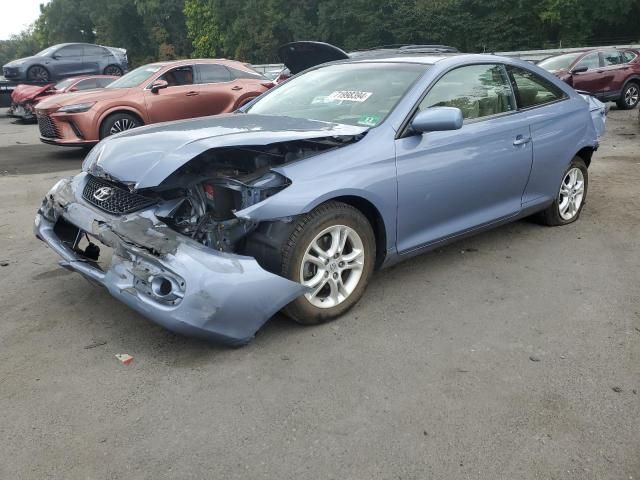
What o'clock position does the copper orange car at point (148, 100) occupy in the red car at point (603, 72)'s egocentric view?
the copper orange car at point (148, 100) is roughly at 12 o'clock from the red car at point (603, 72).

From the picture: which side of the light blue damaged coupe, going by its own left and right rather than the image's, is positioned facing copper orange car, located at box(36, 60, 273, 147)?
right

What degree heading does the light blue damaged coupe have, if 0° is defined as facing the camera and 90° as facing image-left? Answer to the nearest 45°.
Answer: approximately 45°

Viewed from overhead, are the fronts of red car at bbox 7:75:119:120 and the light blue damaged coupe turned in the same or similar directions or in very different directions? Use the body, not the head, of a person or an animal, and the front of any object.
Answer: same or similar directions

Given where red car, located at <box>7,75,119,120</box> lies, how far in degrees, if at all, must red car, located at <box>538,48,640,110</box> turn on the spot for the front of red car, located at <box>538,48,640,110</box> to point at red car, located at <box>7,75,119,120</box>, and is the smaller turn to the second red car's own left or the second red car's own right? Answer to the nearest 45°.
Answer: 0° — it already faces it

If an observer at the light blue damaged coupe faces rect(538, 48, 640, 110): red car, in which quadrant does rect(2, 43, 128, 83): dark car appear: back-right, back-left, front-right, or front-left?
front-left

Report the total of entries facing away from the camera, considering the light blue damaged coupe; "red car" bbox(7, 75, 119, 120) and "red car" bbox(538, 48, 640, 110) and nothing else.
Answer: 0

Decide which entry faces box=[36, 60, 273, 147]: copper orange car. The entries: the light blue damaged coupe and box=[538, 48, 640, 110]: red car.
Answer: box=[538, 48, 640, 110]: red car

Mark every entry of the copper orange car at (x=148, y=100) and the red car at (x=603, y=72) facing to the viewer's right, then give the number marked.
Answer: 0

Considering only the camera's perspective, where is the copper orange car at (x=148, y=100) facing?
facing the viewer and to the left of the viewer

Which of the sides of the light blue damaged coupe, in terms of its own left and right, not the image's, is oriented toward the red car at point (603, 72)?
back
